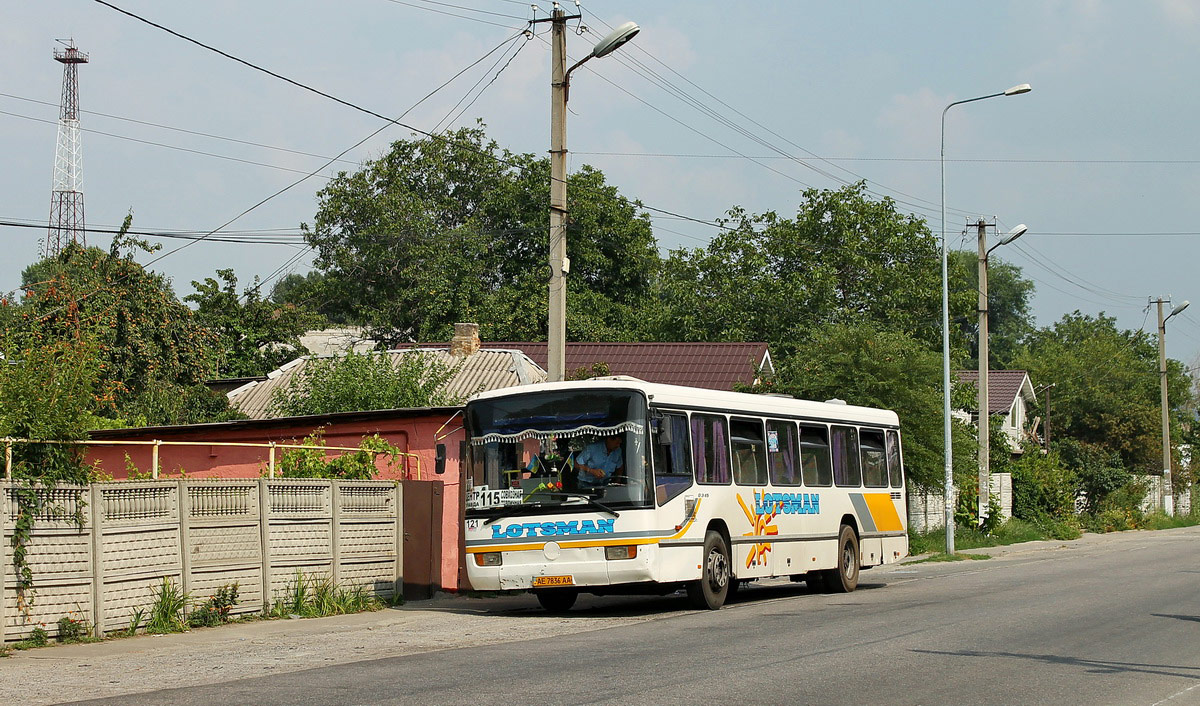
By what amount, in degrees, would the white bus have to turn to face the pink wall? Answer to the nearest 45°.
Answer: approximately 90° to its right

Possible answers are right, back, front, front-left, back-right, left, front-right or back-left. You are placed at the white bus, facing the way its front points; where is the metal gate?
right

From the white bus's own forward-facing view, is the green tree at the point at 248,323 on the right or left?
on its right

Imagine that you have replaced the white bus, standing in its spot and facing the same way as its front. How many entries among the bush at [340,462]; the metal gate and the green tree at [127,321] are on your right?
3

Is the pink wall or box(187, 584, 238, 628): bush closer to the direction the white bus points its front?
the bush

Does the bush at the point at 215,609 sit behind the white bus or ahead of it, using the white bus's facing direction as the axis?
ahead

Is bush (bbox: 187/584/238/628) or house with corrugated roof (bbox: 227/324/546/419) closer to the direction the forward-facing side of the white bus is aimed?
the bush

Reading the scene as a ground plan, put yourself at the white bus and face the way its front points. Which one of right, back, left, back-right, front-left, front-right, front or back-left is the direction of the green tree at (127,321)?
right

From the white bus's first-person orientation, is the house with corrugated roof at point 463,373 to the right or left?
on its right

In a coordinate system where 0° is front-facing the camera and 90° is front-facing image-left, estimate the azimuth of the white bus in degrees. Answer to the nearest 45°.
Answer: approximately 45°

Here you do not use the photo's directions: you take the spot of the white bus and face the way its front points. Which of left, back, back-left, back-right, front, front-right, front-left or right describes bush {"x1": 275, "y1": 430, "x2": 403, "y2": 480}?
right

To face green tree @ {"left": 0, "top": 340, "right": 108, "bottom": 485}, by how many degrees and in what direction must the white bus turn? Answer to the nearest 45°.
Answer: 0° — it already faces it

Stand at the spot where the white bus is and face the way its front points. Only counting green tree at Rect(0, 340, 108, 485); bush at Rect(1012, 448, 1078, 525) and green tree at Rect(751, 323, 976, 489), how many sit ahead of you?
1

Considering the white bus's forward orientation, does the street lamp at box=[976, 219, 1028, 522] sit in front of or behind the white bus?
behind
